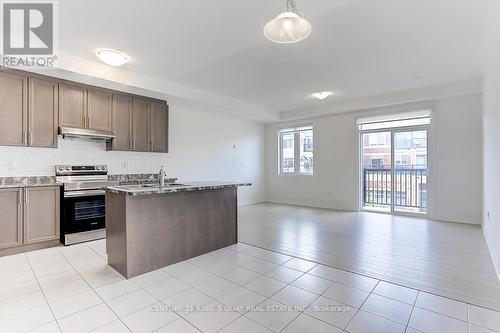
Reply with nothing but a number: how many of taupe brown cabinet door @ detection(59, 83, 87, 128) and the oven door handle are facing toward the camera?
2

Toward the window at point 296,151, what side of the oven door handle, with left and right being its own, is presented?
left

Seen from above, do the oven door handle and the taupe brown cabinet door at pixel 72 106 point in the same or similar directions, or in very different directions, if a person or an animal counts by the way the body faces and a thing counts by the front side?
same or similar directions

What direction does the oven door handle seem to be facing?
toward the camera

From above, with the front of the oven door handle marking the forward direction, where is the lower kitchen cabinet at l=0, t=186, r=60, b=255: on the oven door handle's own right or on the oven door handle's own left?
on the oven door handle's own right

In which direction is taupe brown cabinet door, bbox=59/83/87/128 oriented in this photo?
toward the camera

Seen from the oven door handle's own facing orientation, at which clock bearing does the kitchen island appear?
The kitchen island is roughly at 11 o'clock from the oven door handle.

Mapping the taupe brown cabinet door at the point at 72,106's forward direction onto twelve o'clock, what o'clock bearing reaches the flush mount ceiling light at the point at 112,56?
The flush mount ceiling light is roughly at 11 o'clock from the taupe brown cabinet door.
